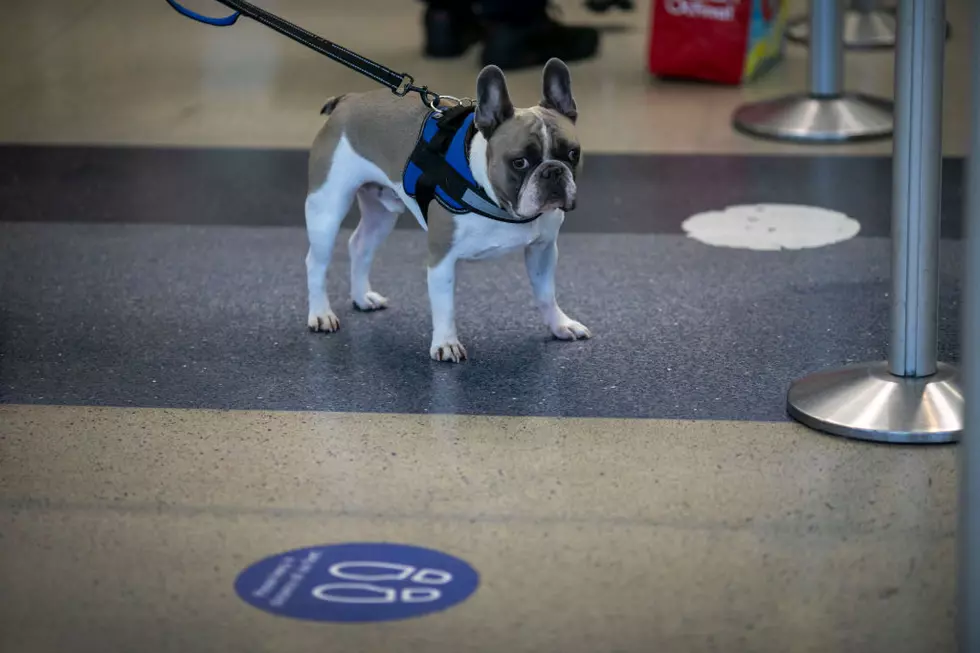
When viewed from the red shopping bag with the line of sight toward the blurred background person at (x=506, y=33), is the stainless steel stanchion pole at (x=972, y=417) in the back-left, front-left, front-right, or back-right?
back-left

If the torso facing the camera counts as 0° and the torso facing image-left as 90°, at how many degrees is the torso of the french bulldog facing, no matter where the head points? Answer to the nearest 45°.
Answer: approximately 315°

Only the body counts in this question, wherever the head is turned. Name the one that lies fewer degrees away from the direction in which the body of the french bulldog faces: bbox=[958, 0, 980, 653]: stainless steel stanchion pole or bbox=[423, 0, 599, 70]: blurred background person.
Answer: the stainless steel stanchion pole

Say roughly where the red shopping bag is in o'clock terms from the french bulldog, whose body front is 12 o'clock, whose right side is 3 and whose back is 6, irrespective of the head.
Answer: The red shopping bag is roughly at 8 o'clock from the french bulldog.

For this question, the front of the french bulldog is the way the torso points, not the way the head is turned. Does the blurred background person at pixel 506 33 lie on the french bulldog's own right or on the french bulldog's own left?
on the french bulldog's own left

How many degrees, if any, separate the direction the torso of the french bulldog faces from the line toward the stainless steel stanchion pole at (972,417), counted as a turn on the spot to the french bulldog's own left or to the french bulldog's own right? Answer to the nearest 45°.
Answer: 0° — it already faces it

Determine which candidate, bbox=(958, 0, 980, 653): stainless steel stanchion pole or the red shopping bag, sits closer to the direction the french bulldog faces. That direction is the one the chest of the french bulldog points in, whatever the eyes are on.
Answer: the stainless steel stanchion pole

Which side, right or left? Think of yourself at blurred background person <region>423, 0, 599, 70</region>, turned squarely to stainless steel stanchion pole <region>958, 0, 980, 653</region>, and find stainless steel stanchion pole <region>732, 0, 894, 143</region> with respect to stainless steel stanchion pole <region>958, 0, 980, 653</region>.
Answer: left

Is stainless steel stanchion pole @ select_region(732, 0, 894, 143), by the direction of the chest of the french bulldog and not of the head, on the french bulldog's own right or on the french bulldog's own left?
on the french bulldog's own left
